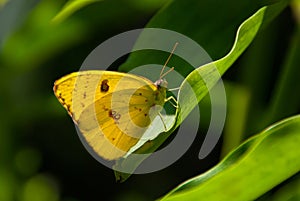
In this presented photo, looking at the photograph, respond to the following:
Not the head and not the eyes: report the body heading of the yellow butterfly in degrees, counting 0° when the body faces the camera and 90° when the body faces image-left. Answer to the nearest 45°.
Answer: approximately 270°
